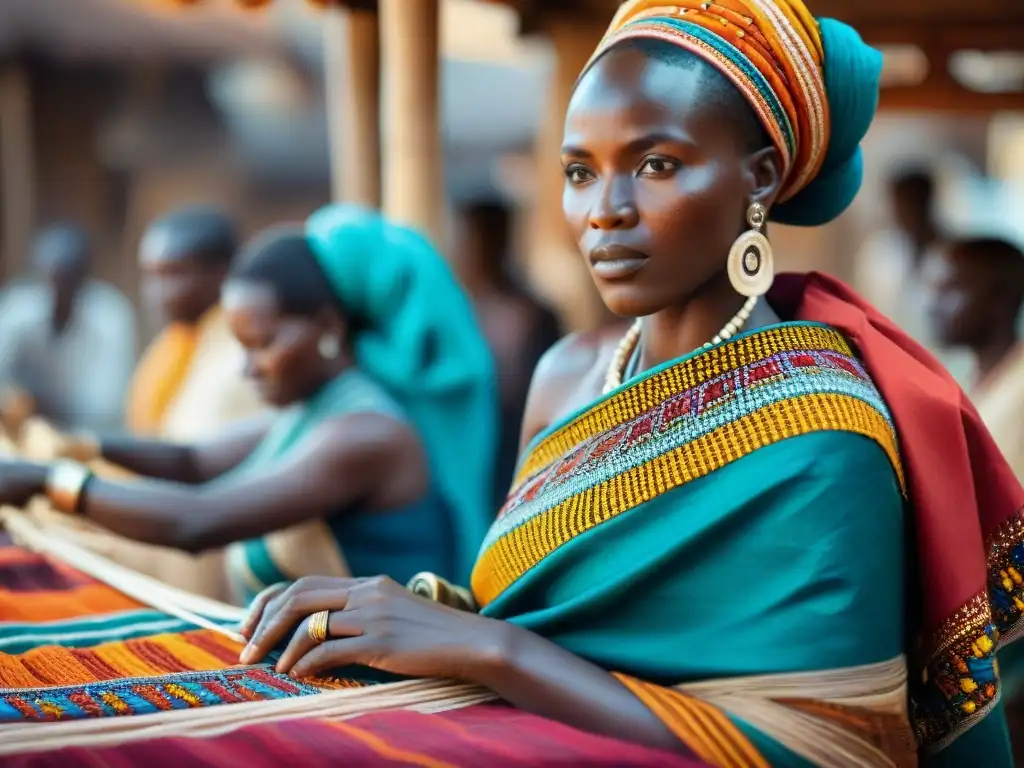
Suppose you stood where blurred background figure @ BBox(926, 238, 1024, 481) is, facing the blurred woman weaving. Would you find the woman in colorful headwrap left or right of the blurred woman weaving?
left

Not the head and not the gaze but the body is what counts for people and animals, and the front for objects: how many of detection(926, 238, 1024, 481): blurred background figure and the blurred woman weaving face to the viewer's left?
2

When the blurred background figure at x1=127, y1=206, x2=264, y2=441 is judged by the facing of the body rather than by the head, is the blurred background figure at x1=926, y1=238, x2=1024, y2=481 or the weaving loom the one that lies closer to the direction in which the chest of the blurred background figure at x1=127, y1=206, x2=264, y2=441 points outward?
the weaving loom

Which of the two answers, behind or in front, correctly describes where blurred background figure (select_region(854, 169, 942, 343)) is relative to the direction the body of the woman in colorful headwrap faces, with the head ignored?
behind

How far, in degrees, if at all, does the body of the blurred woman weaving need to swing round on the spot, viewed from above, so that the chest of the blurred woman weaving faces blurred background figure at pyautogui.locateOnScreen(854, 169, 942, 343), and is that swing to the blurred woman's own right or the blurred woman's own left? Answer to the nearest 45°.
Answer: approximately 135° to the blurred woman's own right

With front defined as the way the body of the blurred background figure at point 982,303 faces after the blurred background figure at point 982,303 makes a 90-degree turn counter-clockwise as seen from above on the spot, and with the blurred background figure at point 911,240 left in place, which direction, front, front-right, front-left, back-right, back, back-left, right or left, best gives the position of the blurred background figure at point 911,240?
back

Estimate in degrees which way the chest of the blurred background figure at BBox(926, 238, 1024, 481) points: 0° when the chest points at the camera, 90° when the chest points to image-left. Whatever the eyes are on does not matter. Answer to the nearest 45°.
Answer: approximately 90°

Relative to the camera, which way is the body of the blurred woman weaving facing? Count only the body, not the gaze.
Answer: to the viewer's left

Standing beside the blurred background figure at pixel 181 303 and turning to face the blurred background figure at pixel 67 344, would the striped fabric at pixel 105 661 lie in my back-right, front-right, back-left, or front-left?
back-left
